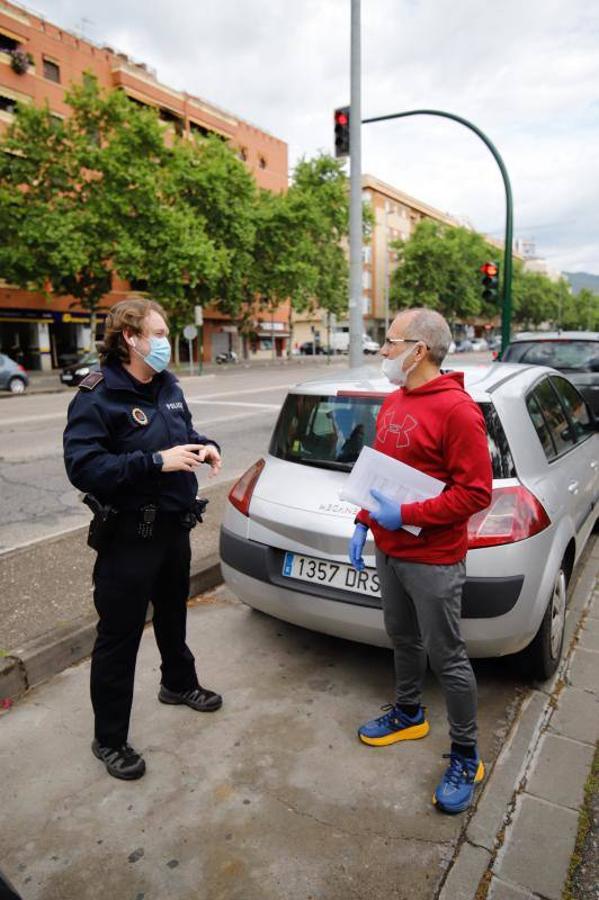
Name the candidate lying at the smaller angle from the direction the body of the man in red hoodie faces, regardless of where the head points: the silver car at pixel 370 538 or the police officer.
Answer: the police officer

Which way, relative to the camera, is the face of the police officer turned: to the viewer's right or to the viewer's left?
to the viewer's right

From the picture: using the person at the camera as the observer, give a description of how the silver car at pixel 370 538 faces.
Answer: facing away from the viewer and to the right of the viewer

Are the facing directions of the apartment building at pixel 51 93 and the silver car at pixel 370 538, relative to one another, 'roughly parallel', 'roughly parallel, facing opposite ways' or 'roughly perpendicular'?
roughly perpendicular

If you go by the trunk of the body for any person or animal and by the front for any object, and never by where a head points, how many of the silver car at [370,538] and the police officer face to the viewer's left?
0

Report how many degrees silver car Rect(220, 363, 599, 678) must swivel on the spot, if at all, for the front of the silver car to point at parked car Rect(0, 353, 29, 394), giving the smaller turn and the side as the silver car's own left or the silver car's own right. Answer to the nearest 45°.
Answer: approximately 90° to the silver car's own left

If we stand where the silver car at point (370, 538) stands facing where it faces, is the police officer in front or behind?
behind

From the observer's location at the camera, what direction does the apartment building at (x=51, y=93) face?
facing the viewer and to the right of the viewer

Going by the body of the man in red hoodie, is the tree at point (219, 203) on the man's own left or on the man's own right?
on the man's own right
